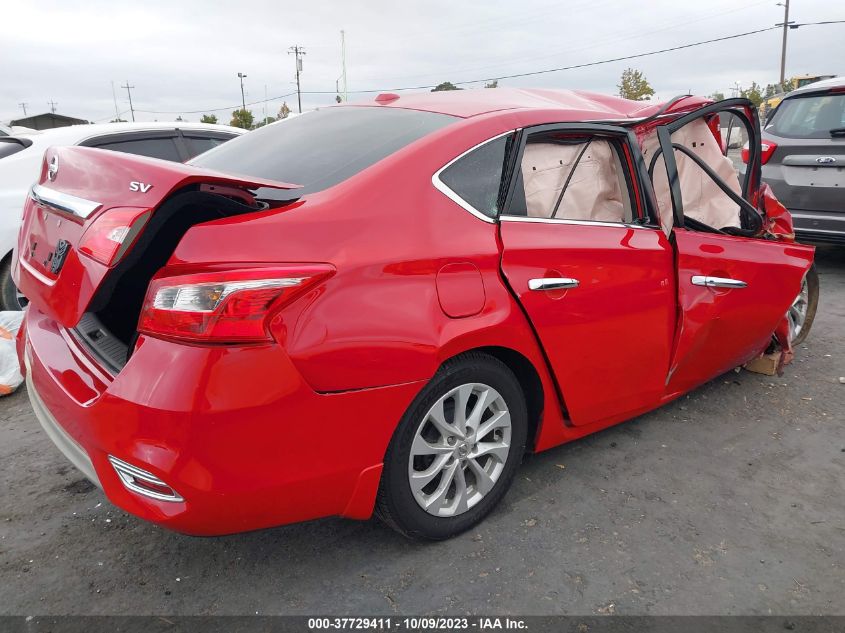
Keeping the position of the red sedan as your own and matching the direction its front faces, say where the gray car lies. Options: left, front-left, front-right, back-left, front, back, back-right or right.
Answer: front

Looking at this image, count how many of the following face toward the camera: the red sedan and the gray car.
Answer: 0

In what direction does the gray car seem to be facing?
away from the camera

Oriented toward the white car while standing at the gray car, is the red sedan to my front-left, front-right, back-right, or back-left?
front-left

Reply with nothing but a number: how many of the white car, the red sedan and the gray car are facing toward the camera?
0

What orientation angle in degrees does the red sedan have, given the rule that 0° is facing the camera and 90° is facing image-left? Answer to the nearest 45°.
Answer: approximately 225°

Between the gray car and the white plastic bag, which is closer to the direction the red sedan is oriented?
the gray car

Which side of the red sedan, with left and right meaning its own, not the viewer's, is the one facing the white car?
left
